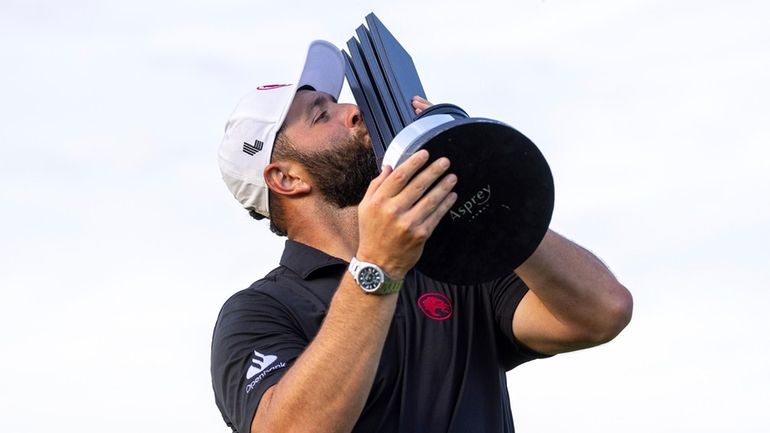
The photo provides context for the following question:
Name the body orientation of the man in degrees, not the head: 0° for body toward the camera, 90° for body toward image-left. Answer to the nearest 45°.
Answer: approximately 315°
